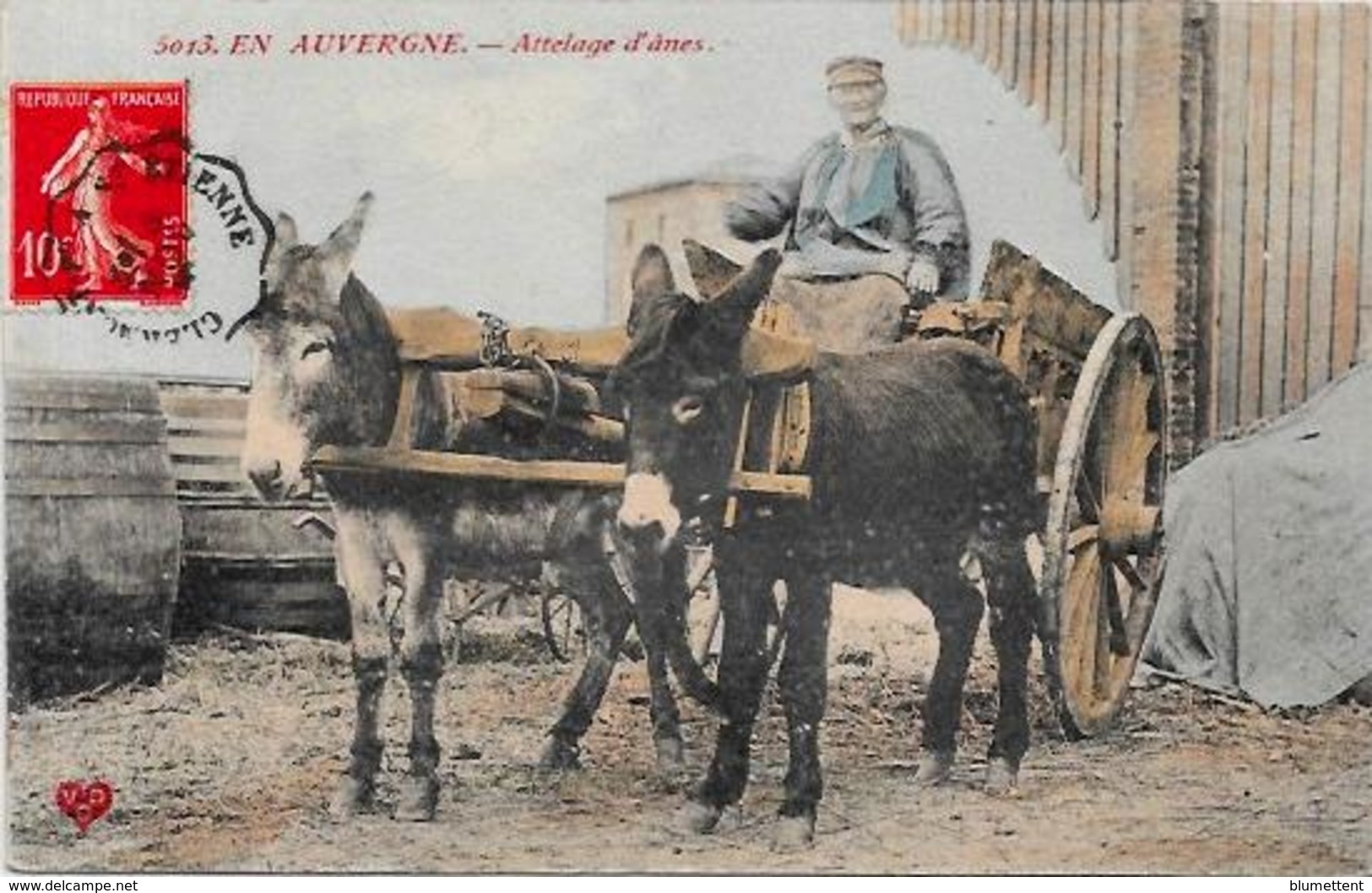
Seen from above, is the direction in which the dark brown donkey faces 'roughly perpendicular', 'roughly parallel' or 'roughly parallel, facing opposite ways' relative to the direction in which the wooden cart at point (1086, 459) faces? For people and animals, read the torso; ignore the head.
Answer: roughly parallel

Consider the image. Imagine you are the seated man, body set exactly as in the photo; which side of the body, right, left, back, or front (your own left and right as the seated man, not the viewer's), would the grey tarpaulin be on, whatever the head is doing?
left

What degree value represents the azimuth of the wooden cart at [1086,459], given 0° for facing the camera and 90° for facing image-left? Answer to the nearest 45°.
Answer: approximately 45°

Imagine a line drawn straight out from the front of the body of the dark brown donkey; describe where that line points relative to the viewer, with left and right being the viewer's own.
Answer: facing the viewer and to the left of the viewer

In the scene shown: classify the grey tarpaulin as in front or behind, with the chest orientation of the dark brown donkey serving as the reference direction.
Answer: behind

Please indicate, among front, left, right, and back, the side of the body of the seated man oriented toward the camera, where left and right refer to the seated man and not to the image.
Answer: front

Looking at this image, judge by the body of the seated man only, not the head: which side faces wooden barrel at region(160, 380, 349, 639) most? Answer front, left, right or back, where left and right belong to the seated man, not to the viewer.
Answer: right
